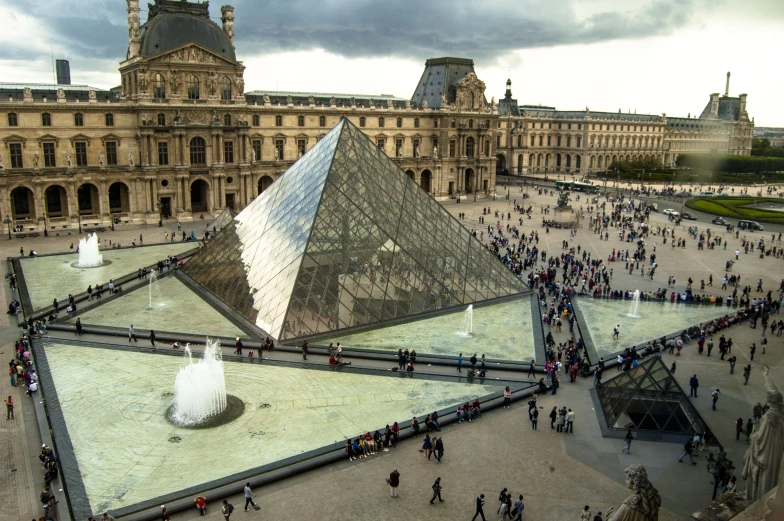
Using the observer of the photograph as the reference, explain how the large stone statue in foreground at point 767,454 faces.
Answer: facing away from the viewer and to the left of the viewer

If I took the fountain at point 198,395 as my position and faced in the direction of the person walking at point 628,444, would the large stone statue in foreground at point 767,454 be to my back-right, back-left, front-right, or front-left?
front-right

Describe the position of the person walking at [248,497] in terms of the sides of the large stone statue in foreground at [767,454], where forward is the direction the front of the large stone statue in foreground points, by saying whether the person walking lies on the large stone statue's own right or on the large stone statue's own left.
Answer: on the large stone statue's own left

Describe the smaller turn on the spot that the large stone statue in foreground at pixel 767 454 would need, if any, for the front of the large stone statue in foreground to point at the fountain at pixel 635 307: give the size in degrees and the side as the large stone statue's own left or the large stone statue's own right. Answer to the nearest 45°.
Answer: approximately 45° to the large stone statue's own right

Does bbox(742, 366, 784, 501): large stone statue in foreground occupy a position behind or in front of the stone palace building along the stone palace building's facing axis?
in front

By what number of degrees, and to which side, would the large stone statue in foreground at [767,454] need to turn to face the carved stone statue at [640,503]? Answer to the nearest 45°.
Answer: approximately 90° to its left

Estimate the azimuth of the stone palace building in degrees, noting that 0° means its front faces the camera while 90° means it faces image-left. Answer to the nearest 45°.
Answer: approximately 315°

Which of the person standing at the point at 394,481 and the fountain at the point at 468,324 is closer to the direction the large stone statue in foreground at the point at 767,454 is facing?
the fountain

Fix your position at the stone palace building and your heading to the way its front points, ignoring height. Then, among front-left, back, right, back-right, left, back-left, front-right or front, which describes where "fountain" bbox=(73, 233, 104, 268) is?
front-right

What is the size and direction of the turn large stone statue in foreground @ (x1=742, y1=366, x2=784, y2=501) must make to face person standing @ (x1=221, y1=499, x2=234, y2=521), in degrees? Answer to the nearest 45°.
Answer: approximately 45° to its left

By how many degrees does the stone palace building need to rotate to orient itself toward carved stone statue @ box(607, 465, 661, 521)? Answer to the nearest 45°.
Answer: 0° — it already faces it

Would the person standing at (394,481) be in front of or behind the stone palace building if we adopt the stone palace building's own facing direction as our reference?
in front

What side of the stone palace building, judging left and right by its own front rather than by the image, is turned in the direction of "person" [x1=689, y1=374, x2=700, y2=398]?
front

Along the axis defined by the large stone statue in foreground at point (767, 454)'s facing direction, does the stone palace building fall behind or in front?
in front

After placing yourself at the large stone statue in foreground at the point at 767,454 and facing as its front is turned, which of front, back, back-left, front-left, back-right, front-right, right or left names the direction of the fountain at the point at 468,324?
front
